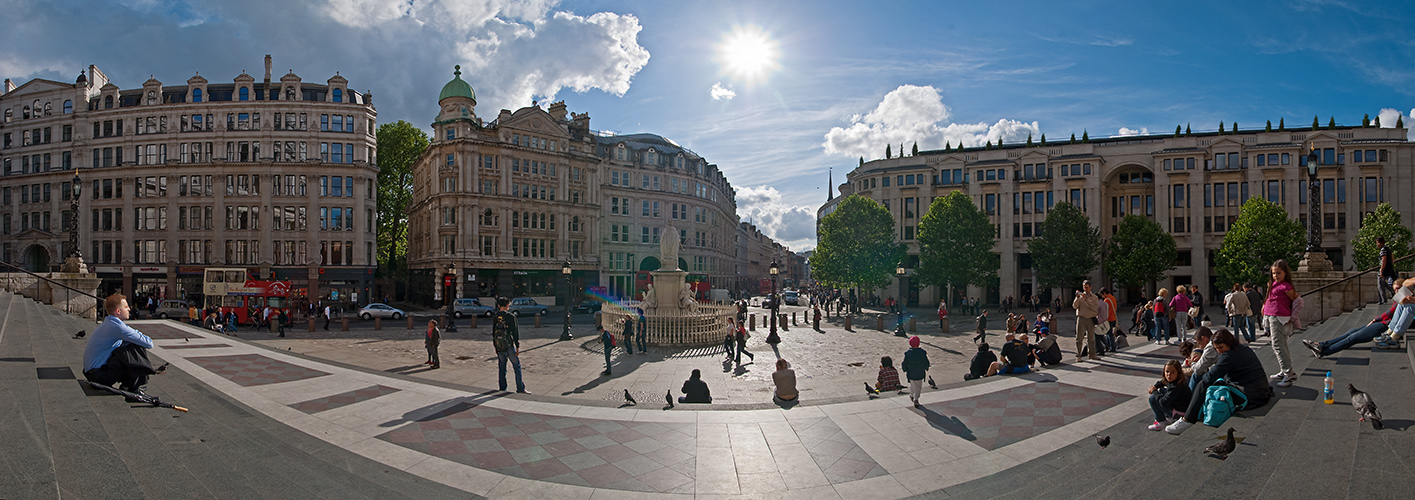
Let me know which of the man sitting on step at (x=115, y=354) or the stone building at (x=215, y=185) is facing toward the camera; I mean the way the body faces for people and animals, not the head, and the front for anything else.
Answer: the stone building

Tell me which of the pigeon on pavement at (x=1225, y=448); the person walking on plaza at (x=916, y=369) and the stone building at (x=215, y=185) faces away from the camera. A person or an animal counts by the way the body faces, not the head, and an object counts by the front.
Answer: the person walking on plaza

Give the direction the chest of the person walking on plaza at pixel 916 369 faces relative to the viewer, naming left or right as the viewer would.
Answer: facing away from the viewer

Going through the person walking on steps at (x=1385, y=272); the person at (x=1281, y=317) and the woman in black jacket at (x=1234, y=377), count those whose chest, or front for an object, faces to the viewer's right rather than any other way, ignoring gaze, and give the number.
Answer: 0

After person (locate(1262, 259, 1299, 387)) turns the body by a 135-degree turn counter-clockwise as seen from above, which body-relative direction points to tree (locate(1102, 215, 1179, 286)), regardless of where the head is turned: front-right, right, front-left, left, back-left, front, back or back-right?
left

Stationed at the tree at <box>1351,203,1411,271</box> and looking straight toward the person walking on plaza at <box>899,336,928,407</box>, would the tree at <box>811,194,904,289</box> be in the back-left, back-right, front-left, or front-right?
front-right

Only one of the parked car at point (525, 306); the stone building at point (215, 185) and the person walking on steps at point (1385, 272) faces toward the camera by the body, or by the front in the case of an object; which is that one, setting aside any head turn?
the stone building

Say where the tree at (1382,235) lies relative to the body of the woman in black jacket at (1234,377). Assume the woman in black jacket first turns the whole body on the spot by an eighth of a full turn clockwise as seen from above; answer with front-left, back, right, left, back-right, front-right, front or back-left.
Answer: front-right

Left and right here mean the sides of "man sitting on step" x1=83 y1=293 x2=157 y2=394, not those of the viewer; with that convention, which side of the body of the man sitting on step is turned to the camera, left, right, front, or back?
right
